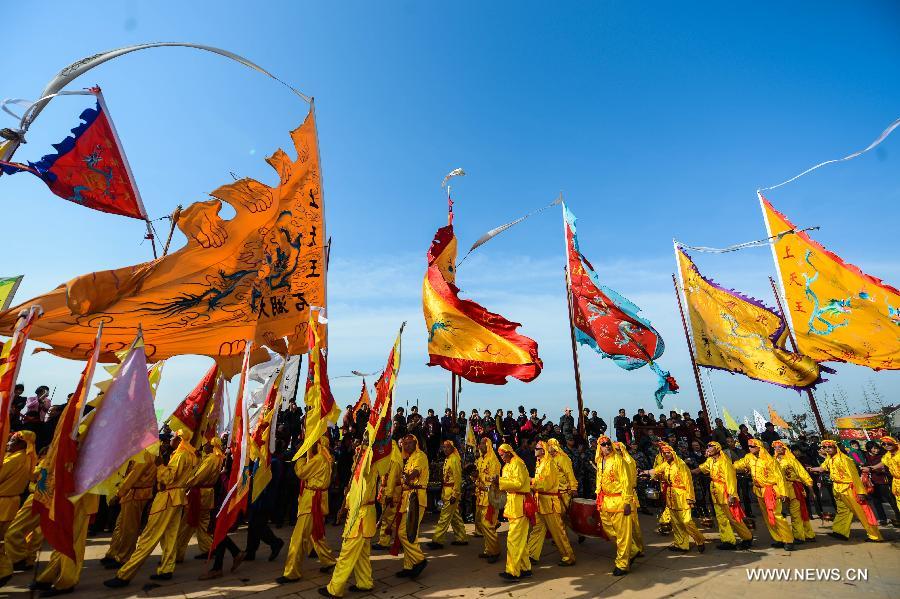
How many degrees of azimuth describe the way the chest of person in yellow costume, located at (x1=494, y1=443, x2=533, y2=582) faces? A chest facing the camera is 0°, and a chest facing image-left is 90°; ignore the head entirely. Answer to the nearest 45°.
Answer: approximately 90°

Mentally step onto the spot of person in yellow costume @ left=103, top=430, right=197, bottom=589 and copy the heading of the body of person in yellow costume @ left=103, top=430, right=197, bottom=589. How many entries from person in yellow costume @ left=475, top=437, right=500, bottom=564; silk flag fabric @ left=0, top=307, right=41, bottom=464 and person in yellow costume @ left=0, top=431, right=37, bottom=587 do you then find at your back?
1

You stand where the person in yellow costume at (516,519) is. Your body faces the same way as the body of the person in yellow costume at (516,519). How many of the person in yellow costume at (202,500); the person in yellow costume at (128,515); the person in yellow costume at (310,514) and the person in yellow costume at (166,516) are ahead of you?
4

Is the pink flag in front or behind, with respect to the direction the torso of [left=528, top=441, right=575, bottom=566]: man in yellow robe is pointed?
in front

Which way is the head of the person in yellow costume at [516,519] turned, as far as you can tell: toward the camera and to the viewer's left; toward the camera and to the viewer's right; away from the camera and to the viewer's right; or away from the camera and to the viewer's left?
toward the camera and to the viewer's left

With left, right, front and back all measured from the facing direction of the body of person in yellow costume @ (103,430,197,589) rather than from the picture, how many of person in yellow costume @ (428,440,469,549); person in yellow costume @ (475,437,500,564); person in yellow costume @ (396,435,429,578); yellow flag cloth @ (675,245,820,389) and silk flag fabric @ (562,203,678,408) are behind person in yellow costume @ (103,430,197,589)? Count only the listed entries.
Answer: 5

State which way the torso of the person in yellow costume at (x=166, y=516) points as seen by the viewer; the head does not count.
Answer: to the viewer's left

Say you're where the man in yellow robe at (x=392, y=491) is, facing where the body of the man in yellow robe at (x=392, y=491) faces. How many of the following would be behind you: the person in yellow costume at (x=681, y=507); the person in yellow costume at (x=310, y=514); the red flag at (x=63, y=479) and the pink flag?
1

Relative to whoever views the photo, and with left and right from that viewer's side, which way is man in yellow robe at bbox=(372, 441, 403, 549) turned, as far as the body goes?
facing to the left of the viewer

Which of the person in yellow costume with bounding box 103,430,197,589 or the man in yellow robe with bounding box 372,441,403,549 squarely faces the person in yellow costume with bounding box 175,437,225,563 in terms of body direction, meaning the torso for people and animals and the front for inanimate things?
the man in yellow robe with bounding box 372,441,403,549

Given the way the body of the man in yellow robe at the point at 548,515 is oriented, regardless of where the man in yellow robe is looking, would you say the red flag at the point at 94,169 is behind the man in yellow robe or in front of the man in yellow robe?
in front

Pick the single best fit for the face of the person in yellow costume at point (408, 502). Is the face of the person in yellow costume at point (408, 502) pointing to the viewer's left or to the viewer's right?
to the viewer's left
